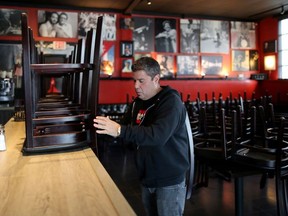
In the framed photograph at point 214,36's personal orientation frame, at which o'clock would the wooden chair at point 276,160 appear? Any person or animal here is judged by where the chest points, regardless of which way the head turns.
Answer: The wooden chair is roughly at 12 o'clock from the framed photograph.

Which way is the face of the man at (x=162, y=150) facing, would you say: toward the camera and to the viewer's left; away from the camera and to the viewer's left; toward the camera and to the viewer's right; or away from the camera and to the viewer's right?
toward the camera and to the viewer's left

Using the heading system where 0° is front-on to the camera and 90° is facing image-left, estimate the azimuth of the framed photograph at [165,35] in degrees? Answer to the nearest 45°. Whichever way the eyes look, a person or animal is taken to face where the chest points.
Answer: approximately 0°

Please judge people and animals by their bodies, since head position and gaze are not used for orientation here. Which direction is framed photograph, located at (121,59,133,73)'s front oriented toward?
toward the camera

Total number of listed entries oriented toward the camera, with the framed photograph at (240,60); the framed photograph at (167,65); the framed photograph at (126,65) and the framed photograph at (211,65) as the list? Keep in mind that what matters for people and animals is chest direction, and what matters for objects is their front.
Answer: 4

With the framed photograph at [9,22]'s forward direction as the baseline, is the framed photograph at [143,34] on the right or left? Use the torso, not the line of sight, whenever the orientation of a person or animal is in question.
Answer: on its left

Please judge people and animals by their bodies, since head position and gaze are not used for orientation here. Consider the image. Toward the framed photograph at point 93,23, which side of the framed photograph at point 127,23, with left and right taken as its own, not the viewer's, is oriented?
right

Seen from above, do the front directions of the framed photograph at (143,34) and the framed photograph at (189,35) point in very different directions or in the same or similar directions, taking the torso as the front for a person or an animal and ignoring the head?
same or similar directions

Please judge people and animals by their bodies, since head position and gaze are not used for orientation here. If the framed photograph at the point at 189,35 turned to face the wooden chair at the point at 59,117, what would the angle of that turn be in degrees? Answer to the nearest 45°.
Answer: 0° — it already faces it

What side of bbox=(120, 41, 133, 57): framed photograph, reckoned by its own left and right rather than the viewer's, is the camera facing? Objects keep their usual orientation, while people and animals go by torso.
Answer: front

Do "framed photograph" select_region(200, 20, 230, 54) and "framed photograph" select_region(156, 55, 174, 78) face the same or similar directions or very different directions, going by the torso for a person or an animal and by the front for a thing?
same or similar directions

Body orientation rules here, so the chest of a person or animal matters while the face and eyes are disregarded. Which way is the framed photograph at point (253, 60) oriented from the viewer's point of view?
toward the camera
